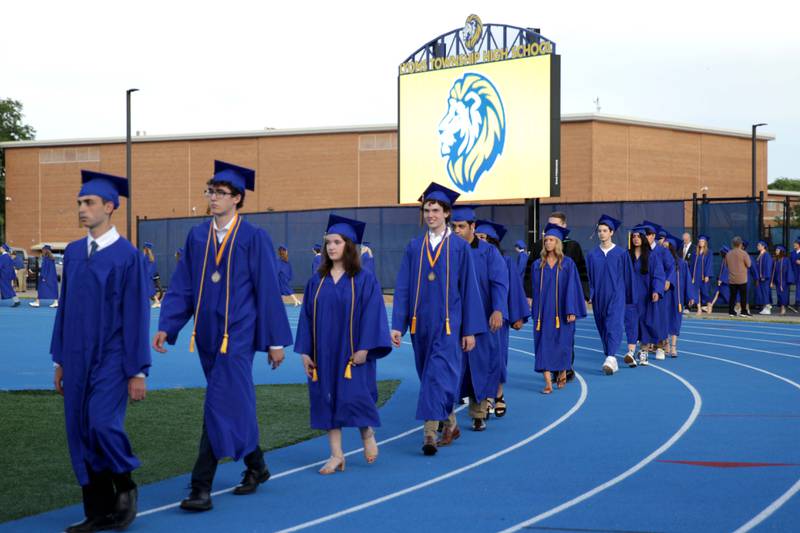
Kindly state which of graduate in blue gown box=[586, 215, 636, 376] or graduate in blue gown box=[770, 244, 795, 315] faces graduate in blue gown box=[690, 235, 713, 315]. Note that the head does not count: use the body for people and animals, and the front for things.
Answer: graduate in blue gown box=[770, 244, 795, 315]

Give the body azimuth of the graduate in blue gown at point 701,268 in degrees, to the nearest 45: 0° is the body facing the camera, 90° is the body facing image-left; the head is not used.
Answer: approximately 45°

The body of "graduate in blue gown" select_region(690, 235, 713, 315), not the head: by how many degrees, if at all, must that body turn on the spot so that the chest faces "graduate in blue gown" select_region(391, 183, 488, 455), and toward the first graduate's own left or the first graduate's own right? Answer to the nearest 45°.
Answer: approximately 45° to the first graduate's own left

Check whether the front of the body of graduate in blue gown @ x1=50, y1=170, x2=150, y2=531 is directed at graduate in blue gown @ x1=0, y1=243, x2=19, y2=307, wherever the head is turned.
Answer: no

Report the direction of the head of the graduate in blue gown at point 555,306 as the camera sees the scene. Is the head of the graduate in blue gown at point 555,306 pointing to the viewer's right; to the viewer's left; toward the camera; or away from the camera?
toward the camera

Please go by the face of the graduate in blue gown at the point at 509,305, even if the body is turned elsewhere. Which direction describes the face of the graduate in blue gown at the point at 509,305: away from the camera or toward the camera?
toward the camera

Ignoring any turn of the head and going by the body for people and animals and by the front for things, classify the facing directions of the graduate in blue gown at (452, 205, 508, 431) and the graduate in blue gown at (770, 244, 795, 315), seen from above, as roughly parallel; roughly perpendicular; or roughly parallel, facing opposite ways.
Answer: roughly parallel

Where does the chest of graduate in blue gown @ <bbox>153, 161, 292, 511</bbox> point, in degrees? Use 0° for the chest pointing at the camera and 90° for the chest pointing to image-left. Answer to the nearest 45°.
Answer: approximately 45°

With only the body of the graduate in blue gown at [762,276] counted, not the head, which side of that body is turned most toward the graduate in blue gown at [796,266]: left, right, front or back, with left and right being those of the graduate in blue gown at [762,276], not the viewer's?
back

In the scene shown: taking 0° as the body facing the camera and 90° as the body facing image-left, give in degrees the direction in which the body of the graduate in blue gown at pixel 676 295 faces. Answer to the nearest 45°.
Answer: approximately 45°

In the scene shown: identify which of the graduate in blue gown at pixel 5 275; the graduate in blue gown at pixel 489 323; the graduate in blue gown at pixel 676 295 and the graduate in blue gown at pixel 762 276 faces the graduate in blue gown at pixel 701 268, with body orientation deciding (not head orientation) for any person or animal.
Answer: the graduate in blue gown at pixel 762 276

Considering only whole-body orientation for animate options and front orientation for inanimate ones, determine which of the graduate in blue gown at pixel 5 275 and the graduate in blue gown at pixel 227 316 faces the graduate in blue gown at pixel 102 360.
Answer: the graduate in blue gown at pixel 227 316

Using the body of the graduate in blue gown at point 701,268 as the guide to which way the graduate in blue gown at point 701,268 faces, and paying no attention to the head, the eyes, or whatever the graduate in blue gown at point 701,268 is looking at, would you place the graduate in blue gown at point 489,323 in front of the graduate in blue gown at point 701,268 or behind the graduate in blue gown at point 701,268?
in front

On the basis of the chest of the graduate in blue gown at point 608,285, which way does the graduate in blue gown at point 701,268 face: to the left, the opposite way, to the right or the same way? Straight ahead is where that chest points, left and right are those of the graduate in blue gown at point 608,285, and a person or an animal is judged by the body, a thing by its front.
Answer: the same way

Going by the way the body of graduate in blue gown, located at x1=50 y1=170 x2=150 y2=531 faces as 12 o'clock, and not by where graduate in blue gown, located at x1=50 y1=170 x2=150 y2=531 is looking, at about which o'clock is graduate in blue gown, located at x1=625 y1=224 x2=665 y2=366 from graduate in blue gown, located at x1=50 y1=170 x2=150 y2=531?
graduate in blue gown, located at x1=625 y1=224 x2=665 y2=366 is roughly at 6 o'clock from graduate in blue gown, located at x1=50 y1=170 x2=150 y2=531.

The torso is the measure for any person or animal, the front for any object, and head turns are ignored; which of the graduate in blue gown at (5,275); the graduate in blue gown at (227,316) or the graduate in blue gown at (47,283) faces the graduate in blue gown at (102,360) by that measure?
the graduate in blue gown at (227,316)

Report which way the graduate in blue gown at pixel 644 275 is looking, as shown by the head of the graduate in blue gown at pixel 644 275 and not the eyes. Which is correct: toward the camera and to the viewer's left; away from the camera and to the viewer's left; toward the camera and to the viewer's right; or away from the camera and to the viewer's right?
toward the camera and to the viewer's left

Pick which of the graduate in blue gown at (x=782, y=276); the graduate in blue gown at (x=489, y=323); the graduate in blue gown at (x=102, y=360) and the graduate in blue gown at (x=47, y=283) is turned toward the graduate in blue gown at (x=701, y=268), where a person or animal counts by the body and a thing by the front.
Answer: the graduate in blue gown at (x=782, y=276)
